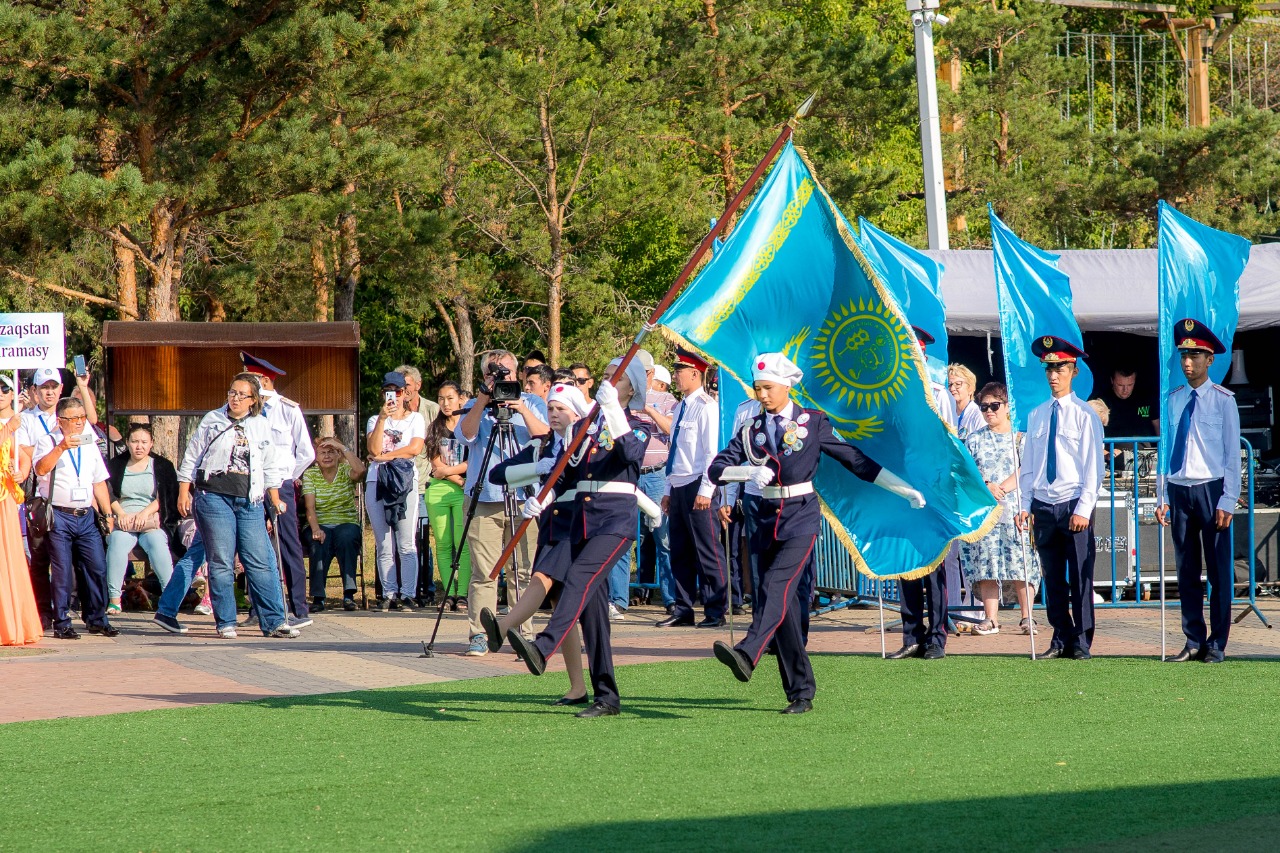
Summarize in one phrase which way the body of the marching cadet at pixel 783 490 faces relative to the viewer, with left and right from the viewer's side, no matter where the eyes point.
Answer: facing the viewer and to the left of the viewer

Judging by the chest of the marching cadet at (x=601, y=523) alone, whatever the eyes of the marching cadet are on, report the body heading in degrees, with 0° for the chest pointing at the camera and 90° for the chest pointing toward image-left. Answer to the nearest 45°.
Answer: approximately 45°

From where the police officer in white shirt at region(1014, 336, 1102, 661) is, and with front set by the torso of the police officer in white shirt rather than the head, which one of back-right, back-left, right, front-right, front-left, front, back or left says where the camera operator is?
front-right

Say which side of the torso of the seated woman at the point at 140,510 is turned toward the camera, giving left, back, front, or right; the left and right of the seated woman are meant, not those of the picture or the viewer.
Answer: front

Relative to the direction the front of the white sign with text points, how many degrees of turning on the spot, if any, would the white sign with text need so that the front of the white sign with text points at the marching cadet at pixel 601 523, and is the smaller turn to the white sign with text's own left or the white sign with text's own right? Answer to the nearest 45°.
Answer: approximately 45° to the white sign with text's own left

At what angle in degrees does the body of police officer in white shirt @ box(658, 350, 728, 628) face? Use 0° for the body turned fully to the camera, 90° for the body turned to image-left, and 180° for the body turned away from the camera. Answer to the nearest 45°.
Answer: approximately 45°

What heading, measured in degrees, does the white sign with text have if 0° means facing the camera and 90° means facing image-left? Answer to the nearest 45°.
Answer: approximately 0°

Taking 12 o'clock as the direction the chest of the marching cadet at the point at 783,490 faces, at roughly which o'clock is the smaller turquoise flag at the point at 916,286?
The smaller turquoise flag is roughly at 5 o'clock from the marching cadet.

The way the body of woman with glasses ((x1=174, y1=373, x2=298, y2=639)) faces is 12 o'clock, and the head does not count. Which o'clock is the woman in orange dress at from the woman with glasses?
The woman in orange dress is roughly at 3 o'clock from the woman with glasses.

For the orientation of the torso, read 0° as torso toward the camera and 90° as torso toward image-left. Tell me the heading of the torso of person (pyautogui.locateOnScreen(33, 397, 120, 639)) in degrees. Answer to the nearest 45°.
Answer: approximately 315°

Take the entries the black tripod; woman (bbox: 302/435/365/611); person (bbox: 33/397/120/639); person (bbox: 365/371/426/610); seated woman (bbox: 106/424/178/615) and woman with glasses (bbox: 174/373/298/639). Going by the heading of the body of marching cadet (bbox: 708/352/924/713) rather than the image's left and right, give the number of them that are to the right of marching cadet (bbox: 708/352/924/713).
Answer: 6
